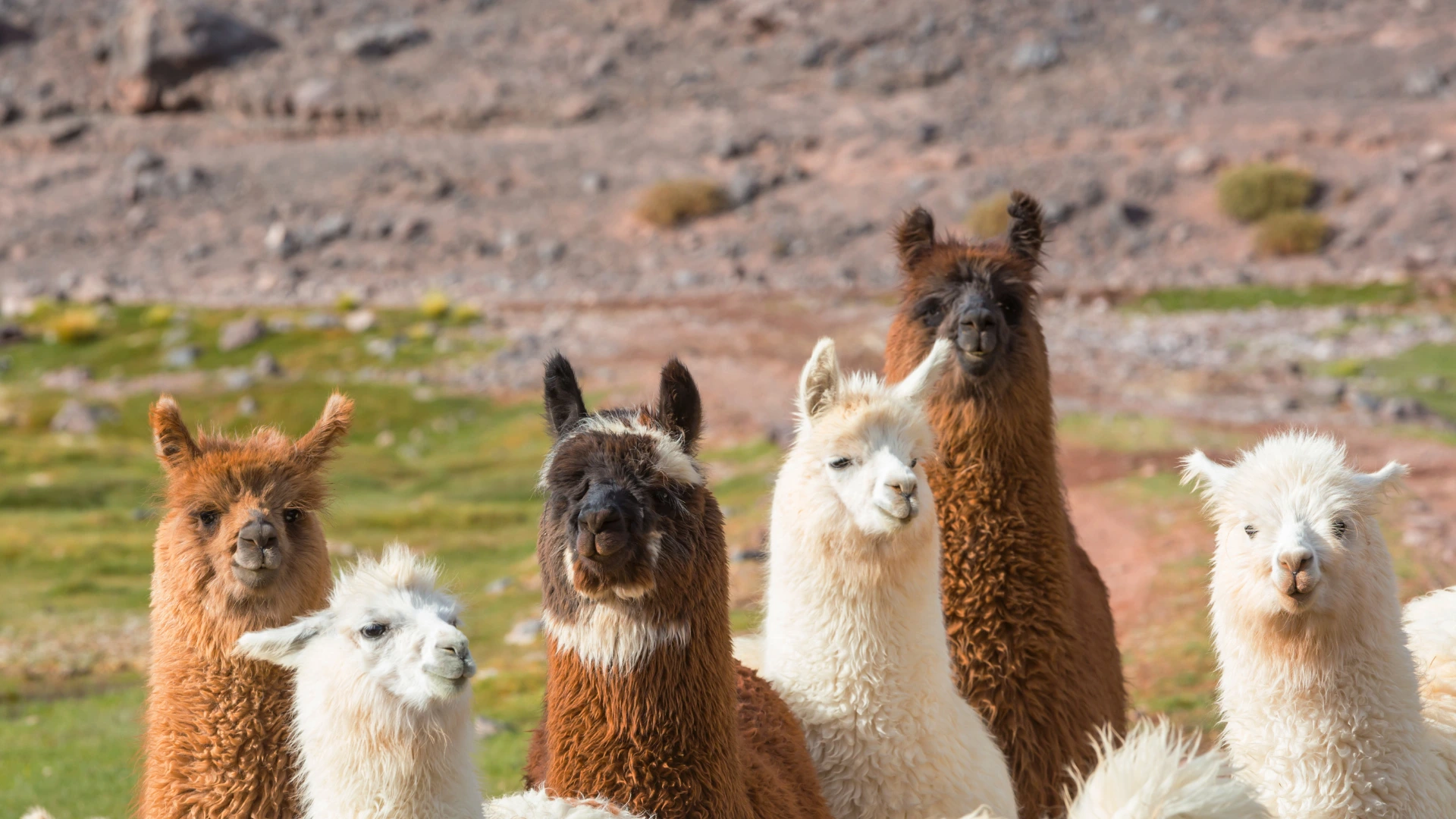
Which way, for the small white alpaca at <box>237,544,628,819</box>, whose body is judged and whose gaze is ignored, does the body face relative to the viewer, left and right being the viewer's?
facing the viewer and to the right of the viewer

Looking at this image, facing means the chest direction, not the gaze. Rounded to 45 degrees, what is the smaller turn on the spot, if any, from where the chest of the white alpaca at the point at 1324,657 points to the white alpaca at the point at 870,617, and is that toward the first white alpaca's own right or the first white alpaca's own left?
approximately 90° to the first white alpaca's own right

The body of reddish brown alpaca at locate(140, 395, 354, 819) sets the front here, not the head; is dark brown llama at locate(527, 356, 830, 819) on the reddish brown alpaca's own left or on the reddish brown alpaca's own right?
on the reddish brown alpaca's own left

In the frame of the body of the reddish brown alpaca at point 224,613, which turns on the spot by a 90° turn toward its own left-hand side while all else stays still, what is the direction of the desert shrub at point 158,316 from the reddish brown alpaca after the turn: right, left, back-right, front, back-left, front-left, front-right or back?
left

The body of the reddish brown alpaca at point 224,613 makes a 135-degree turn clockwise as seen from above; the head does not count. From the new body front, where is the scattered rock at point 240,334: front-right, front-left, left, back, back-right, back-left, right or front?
front-right

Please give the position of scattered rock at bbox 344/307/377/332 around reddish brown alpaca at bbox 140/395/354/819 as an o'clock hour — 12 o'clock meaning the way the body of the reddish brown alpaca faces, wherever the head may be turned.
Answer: The scattered rock is roughly at 6 o'clock from the reddish brown alpaca.

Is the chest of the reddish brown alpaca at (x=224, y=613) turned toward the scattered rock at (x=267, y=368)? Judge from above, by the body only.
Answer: no

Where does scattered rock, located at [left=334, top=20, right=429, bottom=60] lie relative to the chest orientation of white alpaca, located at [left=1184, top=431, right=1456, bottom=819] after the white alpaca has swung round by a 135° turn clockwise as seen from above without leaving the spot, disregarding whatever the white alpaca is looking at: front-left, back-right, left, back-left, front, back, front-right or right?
front

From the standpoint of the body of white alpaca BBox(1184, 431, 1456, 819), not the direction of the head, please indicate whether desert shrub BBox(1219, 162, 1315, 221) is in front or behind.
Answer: behind

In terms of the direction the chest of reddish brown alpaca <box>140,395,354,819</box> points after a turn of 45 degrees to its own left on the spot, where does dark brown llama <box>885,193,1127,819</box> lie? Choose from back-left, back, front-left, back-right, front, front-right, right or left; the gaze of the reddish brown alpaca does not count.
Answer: front-left

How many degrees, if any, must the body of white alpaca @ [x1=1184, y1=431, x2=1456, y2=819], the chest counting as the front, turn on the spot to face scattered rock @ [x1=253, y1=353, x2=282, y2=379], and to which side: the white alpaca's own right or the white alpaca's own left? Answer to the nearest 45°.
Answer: approximately 135° to the white alpaca's own right

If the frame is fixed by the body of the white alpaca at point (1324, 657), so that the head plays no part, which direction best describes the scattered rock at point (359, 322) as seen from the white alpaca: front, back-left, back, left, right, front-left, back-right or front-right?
back-right

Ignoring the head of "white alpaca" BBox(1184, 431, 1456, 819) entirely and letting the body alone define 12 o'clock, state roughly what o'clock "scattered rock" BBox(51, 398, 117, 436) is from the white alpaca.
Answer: The scattered rock is roughly at 4 o'clock from the white alpaca.

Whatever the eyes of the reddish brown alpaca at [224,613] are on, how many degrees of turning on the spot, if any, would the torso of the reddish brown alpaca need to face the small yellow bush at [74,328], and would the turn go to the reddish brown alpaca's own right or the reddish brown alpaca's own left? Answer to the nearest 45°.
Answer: approximately 180°

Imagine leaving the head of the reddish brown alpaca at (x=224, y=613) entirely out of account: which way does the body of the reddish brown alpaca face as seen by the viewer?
toward the camera

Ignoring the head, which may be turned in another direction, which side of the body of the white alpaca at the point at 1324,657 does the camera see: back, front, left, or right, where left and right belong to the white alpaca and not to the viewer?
front

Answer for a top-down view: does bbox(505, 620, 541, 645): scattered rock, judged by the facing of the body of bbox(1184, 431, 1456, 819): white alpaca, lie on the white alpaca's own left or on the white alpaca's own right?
on the white alpaca's own right
